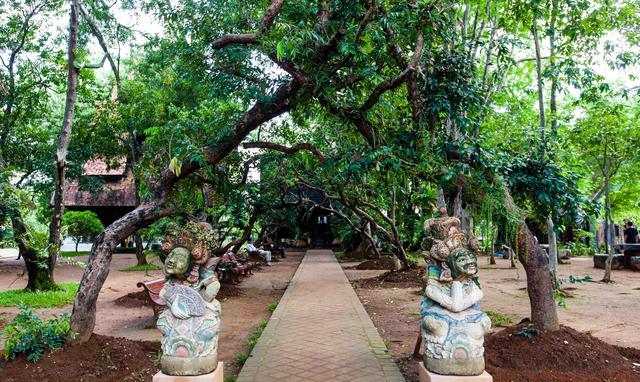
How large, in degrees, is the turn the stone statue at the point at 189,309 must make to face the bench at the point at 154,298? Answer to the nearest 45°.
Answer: approximately 135° to its right

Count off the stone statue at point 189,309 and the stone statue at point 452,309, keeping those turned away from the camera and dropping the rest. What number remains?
0

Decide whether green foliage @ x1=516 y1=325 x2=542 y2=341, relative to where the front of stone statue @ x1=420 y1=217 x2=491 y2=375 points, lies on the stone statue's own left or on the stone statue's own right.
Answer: on the stone statue's own left

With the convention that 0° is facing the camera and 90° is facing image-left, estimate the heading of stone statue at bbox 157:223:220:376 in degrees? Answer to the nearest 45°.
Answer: approximately 45°

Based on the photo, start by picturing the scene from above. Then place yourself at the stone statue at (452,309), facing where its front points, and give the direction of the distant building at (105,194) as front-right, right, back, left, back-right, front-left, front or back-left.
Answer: back

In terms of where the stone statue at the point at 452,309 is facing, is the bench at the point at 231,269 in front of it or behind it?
behind

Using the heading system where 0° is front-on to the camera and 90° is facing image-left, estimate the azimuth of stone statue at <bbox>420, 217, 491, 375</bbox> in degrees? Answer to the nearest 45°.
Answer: approximately 315°

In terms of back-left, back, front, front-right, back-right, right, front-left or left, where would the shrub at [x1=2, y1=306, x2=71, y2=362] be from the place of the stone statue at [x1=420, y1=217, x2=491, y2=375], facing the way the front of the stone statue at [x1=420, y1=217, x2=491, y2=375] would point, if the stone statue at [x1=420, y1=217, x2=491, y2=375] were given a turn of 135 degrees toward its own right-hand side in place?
front

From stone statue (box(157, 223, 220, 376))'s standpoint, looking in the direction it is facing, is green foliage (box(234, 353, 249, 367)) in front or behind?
behind

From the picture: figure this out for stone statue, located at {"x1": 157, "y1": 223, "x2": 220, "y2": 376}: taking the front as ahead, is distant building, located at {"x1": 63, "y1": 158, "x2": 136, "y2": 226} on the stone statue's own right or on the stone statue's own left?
on the stone statue's own right

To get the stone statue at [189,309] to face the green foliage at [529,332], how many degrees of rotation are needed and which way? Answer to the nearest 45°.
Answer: approximately 135° to its left

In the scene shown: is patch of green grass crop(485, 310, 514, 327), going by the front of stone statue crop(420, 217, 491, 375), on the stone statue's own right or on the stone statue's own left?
on the stone statue's own left
